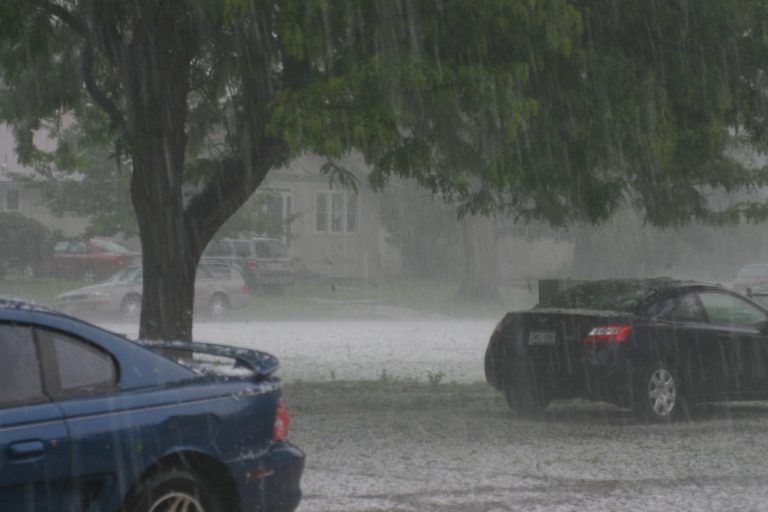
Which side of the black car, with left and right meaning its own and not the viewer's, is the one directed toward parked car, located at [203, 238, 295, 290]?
left

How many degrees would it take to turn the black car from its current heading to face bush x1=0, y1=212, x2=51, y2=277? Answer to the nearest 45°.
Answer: approximately 90° to its left

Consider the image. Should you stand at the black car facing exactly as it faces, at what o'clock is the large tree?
The large tree is roughly at 7 o'clock from the black car.

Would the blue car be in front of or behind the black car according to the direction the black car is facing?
behind

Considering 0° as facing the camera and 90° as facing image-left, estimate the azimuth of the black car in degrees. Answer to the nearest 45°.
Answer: approximately 225°

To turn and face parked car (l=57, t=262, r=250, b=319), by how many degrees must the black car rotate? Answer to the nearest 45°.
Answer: approximately 90° to its left

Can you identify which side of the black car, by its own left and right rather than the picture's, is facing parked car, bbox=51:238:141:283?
left
